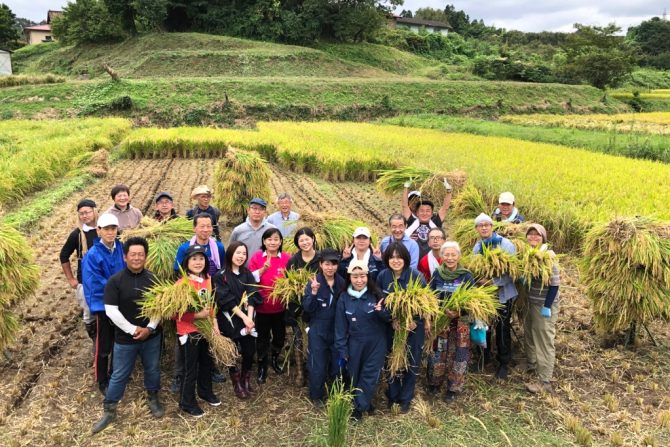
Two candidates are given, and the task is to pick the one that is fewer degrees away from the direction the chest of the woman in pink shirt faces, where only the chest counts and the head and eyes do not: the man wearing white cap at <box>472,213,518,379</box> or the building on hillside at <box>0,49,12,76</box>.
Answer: the man wearing white cap

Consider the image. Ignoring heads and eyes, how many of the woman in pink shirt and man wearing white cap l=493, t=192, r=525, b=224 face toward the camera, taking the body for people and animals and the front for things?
2

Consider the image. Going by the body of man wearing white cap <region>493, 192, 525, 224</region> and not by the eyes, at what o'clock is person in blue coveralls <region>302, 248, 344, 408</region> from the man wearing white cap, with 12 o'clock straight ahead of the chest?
The person in blue coveralls is roughly at 1 o'clock from the man wearing white cap.

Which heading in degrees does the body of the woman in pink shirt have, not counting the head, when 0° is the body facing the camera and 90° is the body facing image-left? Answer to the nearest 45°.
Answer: approximately 0°

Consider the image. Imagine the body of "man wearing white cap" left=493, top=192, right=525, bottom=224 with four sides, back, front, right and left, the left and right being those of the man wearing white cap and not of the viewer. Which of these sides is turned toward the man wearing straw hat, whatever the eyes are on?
right

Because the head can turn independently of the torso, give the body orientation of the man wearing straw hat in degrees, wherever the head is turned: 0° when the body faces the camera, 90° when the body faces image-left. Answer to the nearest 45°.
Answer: approximately 0°
